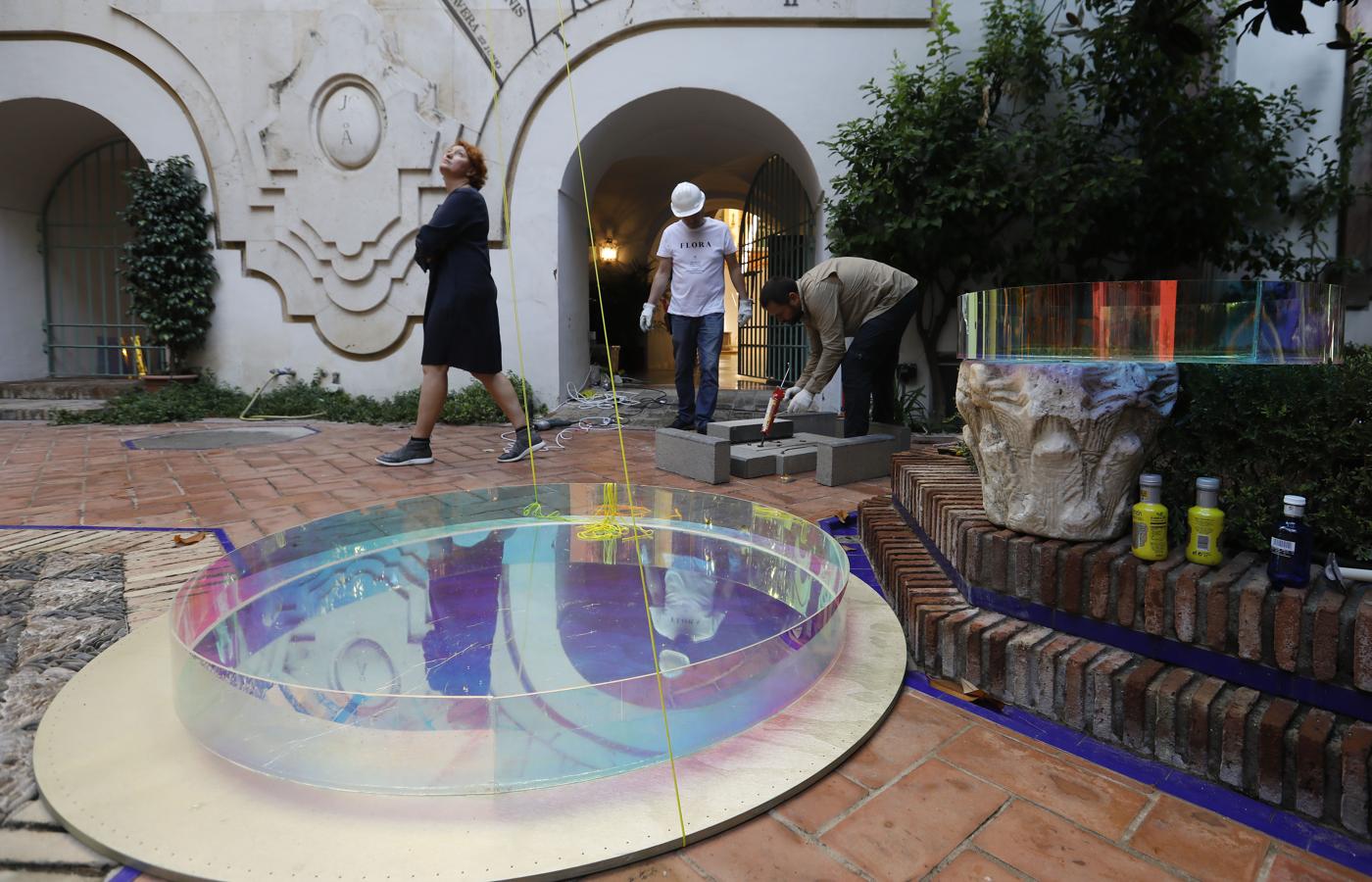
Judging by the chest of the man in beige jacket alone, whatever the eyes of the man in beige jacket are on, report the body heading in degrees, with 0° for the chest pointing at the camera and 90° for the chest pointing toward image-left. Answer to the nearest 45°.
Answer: approximately 90°

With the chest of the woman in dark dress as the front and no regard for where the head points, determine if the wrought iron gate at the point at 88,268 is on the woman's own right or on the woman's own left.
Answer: on the woman's own right

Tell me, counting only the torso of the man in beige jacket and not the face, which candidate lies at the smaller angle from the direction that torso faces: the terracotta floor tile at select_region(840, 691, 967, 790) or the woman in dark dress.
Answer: the woman in dark dress

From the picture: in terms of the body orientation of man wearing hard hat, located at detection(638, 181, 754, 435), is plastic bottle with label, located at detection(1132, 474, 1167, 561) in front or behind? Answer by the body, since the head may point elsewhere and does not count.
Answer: in front

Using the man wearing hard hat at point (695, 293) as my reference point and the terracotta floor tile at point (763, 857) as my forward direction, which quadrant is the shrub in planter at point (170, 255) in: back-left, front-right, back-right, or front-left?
back-right

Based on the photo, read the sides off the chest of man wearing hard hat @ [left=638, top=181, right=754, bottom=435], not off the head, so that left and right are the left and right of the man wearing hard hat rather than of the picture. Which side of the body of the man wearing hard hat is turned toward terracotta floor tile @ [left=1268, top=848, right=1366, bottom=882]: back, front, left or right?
front

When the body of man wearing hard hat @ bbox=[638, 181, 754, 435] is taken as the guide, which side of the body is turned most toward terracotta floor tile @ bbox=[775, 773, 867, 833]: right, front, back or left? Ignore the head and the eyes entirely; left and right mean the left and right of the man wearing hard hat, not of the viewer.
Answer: front

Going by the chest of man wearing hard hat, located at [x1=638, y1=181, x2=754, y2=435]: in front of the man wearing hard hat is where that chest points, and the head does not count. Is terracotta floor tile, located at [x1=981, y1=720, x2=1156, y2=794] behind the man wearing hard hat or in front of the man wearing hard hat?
in front

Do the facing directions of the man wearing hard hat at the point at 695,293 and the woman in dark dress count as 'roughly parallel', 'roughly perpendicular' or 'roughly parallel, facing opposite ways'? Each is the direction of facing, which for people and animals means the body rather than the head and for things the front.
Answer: roughly perpendicular

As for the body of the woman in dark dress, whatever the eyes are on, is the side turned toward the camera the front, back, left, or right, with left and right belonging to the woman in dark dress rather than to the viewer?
left

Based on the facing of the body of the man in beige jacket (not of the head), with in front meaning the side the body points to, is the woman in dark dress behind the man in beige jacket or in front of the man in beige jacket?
in front

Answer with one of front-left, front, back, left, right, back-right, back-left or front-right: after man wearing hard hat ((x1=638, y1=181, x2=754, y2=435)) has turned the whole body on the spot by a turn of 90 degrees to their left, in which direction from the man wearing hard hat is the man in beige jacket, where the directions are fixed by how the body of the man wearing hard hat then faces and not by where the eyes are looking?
front-right
